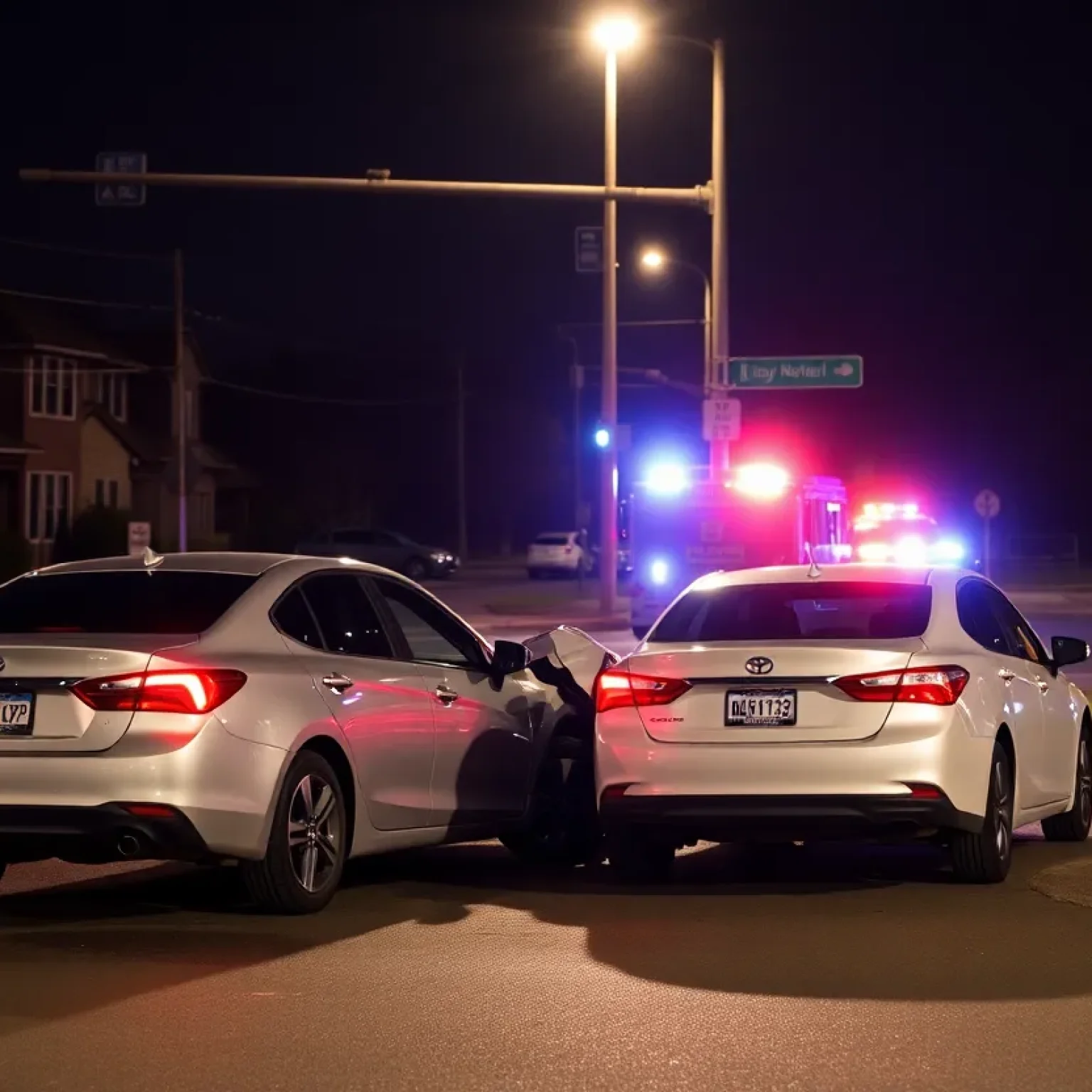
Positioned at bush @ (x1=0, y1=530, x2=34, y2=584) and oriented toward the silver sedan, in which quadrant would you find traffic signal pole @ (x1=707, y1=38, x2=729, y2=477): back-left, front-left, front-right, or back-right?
front-left

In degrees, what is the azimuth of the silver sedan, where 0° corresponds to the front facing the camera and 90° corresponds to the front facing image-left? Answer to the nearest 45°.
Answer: approximately 225°

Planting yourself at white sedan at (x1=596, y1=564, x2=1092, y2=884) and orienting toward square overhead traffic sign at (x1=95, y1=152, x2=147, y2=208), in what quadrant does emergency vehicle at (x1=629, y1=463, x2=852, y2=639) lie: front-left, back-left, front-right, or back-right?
front-right

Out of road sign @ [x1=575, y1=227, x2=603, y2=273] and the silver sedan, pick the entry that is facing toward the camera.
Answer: the road sign

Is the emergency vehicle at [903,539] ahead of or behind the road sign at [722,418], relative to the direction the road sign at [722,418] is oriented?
behind

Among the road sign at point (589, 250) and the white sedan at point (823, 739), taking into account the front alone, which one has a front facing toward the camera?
the road sign

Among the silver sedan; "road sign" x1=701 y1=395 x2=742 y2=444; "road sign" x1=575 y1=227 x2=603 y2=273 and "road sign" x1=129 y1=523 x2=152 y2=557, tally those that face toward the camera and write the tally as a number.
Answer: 3

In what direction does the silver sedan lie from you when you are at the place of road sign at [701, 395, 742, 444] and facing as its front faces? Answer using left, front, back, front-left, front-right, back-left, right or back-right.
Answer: front

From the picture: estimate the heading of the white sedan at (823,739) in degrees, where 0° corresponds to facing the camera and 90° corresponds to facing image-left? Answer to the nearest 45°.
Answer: approximately 225°

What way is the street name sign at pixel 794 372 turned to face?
toward the camera

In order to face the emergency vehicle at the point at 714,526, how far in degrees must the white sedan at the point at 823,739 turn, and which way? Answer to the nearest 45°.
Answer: approximately 45° to its left

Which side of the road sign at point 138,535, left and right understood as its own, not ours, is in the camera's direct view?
front

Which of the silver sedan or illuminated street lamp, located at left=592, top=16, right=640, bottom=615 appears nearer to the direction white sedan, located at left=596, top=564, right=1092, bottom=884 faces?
the illuminated street lamp
